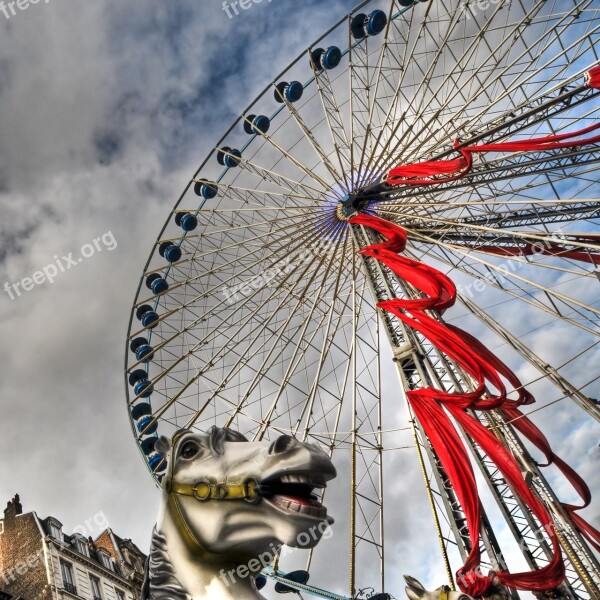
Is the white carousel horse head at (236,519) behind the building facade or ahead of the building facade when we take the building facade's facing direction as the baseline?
ahead

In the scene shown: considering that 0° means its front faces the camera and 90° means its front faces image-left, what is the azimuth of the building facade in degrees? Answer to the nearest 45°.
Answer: approximately 315°
